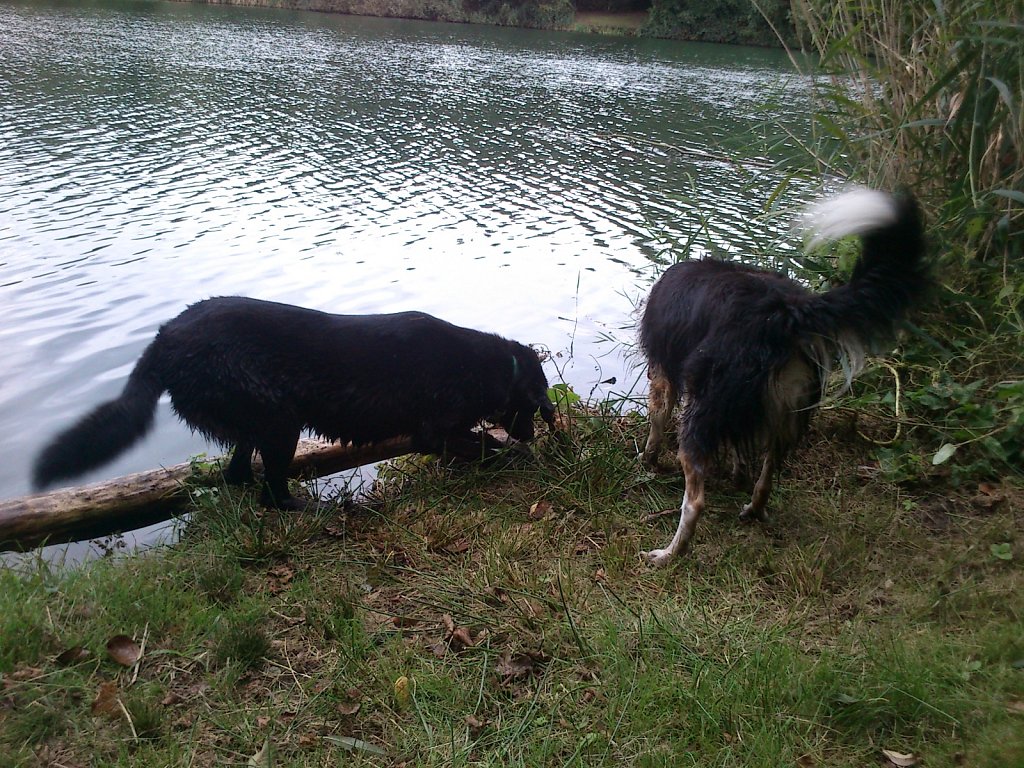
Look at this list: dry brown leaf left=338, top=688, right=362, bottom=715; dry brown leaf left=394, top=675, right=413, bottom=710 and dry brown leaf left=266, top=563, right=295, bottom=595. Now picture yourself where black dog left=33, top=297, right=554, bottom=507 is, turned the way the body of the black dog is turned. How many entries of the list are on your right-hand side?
3

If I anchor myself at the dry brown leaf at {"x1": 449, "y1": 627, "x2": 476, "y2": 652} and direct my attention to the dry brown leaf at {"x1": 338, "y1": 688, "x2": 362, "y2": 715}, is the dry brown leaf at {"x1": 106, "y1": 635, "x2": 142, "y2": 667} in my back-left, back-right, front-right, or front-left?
front-right

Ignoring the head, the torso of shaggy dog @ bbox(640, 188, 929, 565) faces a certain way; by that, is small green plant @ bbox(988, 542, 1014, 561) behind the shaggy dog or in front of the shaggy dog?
behind

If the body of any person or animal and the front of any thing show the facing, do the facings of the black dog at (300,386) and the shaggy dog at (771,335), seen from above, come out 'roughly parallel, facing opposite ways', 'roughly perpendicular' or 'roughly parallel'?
roughly perpendicular

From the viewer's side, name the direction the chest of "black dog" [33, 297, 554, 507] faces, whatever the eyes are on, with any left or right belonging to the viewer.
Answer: facing to the right of the viewer

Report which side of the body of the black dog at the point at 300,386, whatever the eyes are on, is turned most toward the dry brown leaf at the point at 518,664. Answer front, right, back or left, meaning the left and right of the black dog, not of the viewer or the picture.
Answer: right

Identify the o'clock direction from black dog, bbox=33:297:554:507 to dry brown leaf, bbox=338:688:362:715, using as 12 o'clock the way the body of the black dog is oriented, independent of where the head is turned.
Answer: The dry brown leaf is roughly at 3 o'clock from the black dog.

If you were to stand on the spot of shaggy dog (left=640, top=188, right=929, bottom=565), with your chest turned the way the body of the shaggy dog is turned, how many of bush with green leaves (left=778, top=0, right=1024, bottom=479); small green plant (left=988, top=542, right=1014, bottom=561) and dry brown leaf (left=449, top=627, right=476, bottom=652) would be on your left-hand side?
1

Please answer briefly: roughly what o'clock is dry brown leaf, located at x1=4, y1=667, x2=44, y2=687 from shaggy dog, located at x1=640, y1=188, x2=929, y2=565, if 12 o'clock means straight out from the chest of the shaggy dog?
The dry brown leaf is roughly at 9 o'clock from the shaggy dog.

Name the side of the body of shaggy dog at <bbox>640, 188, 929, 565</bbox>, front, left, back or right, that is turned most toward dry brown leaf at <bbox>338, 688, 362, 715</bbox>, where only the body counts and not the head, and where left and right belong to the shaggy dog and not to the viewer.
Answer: left

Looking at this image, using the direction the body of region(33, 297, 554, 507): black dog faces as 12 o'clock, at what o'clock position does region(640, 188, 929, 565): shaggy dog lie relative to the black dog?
The shaggy dog is roughly at 1 o'clock from the black dog.

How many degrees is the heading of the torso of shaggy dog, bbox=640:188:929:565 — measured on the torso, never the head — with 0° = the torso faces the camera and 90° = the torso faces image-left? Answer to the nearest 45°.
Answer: approximately 135°

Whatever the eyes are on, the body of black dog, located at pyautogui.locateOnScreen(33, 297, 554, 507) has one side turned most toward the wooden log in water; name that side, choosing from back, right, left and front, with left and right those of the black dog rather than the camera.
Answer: back

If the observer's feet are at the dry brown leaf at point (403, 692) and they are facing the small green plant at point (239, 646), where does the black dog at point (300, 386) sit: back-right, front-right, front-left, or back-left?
front-right

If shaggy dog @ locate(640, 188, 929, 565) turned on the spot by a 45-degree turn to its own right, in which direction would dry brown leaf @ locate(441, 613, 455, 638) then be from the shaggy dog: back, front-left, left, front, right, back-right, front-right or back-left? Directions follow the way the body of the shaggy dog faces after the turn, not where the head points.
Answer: back-left

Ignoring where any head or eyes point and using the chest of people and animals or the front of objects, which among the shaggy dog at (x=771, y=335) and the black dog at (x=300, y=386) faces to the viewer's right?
the black dog

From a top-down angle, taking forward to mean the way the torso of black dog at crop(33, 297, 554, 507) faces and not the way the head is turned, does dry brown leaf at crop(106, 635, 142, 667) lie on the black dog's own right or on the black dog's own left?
on the black dog's own right

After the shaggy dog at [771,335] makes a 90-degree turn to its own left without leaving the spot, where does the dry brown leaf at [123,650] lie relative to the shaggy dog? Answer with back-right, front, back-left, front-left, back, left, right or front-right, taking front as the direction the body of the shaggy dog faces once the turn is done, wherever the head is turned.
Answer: front

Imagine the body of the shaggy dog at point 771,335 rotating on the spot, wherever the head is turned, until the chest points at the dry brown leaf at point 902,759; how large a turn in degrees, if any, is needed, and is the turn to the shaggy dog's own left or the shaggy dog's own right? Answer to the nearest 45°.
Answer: approximately 180°
